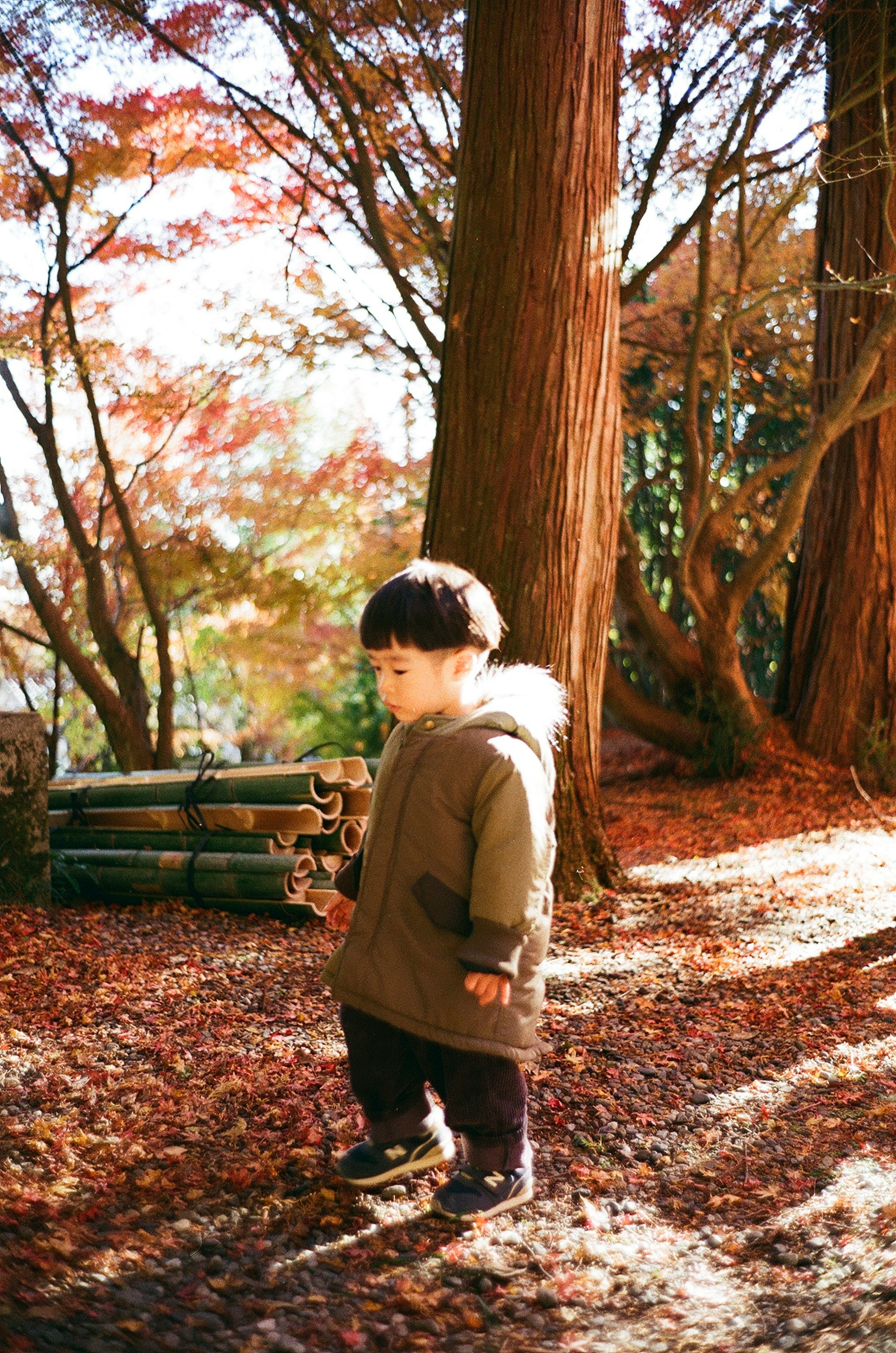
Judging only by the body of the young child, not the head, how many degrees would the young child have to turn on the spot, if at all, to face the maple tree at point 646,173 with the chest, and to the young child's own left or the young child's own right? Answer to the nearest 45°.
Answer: approximately 135° to the young child's own right

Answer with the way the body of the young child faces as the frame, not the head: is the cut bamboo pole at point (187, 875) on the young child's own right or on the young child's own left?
on the young child's own right

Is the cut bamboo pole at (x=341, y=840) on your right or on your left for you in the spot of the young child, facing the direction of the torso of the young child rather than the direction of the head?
on your right

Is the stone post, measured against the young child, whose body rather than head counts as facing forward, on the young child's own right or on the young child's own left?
on the young child's own right

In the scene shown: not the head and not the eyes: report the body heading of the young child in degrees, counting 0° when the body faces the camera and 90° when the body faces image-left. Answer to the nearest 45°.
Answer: approximately 45°

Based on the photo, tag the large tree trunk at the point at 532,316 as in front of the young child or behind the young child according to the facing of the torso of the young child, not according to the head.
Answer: behind
